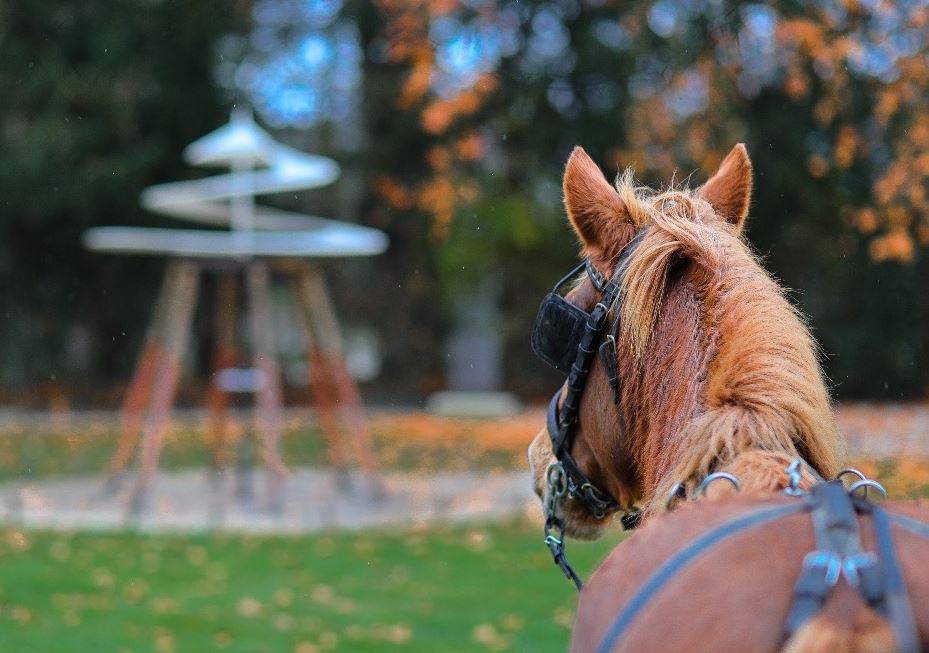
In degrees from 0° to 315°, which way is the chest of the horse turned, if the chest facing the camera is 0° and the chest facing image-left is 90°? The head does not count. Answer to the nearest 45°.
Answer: approximately 135°
